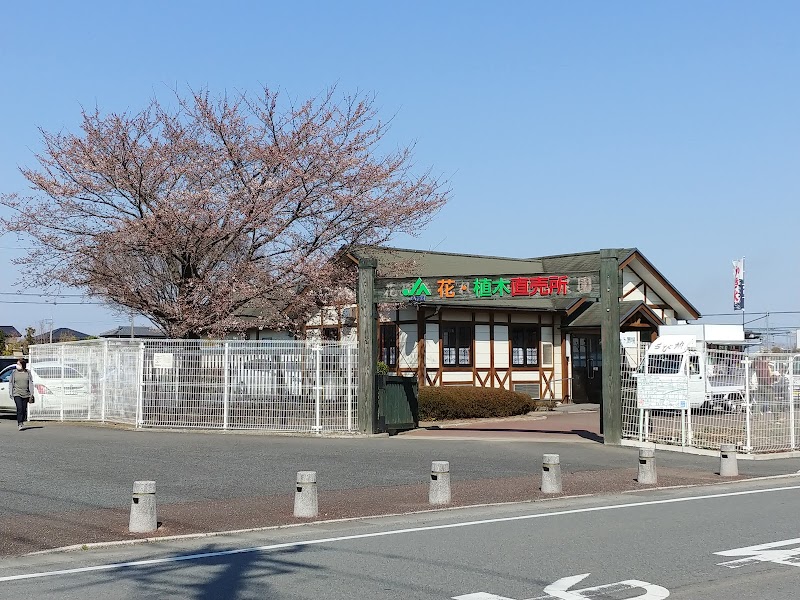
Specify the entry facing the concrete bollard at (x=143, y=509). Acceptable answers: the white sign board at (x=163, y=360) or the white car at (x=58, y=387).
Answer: the white sign board

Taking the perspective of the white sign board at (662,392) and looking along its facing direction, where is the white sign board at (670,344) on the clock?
the white sign board at (670,344) is roughly at 6 o'clock from the white sign board at (662,392).

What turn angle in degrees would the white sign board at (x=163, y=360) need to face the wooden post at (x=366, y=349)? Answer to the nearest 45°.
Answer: approximately 45° to its left

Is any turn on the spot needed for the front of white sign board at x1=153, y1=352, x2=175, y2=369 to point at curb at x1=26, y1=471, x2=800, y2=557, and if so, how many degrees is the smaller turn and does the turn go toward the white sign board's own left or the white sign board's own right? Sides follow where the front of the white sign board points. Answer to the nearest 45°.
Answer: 0° — it already faces it

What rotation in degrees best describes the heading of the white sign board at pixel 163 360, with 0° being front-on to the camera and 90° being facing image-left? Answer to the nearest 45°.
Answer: approximately 0°

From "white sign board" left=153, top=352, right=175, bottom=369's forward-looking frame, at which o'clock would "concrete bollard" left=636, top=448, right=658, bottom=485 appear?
The concrete bollard is roughly at 11 o'clock from the white sign board.

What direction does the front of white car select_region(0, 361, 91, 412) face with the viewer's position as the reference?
facing away from the viewer and to the left of the viewer

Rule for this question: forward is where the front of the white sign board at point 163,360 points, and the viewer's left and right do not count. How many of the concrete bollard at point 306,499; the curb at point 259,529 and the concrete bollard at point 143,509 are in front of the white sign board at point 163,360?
3

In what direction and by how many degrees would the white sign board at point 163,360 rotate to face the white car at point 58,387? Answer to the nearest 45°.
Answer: approximately 135° to its right

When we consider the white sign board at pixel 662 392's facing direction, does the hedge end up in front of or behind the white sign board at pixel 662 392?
behind

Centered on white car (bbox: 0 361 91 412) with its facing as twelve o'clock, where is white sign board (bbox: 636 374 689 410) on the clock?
The white sign board is roughly at 6 o'clock from the white car.
